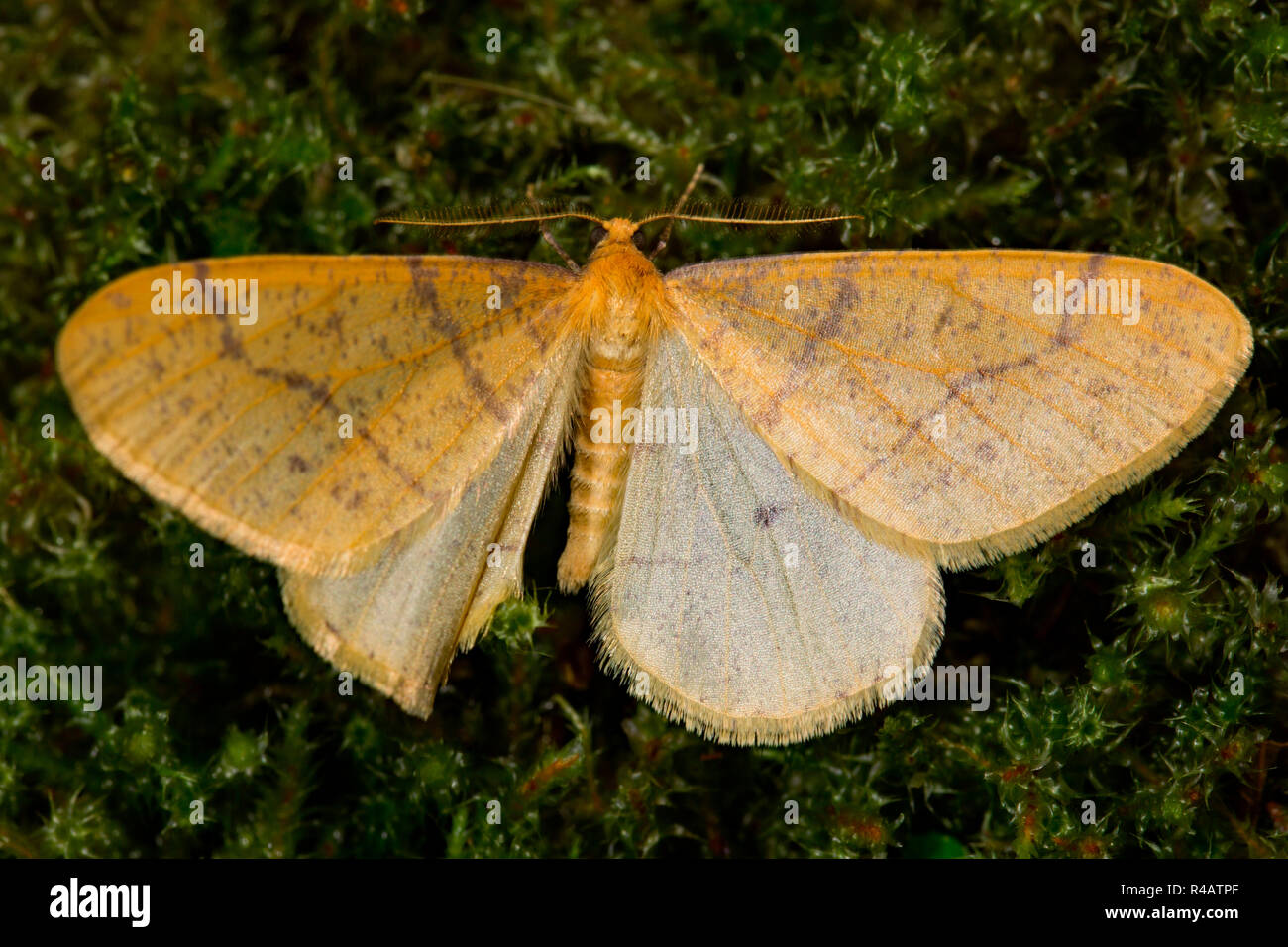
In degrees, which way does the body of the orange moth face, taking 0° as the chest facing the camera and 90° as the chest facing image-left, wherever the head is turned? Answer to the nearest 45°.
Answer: approximately 180°
